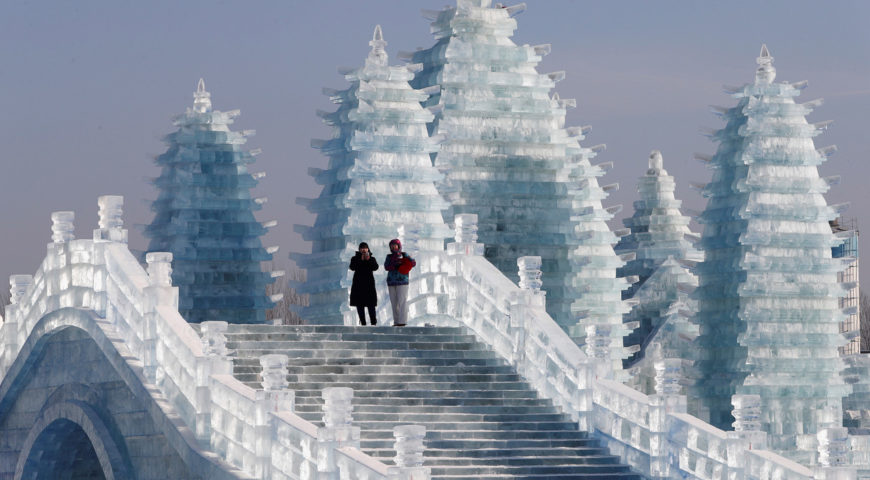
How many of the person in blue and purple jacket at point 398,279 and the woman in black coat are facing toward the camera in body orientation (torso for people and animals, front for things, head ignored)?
2

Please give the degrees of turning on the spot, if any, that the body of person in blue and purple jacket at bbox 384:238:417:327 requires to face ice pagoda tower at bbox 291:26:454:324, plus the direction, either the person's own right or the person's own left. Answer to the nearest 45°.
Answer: approximately 180°

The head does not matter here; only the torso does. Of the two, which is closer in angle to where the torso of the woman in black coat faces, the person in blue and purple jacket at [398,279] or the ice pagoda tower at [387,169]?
the person in blue and purple jacket

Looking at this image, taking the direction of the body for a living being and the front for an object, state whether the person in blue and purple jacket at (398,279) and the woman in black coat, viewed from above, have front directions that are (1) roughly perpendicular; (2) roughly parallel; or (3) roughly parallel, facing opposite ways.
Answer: roughly parallel

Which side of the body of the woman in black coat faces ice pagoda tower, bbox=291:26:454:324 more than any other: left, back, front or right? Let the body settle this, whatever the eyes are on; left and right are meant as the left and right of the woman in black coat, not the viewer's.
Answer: back

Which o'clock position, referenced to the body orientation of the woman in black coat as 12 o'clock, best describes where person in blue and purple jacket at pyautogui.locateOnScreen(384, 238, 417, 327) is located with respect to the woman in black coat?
The person in blue and purple jacket is roughly at 10 o'clock from the woman in black coat.

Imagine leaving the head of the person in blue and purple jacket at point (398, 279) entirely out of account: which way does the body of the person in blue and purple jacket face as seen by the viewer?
toward the camera

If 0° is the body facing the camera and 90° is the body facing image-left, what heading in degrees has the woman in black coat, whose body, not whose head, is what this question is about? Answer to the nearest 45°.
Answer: approximately 0°
